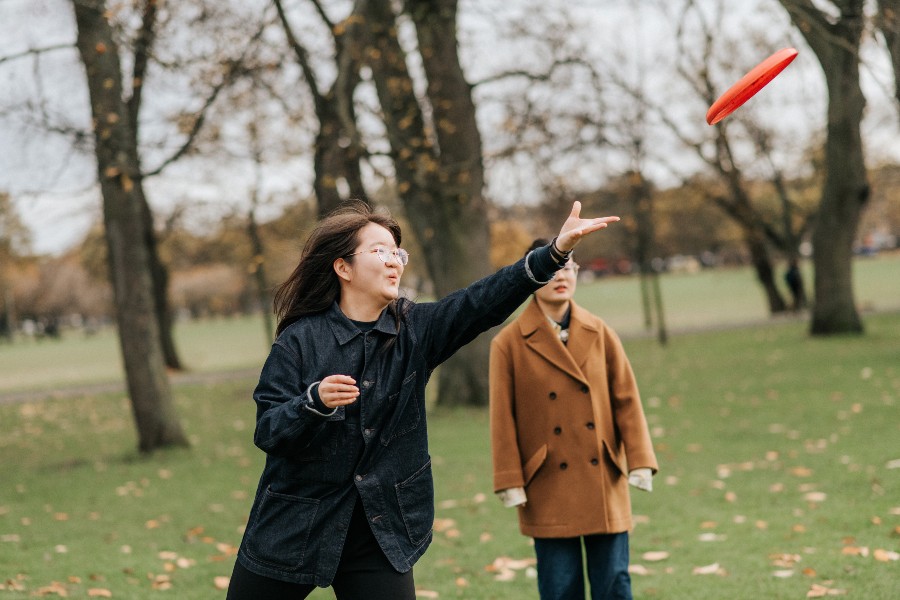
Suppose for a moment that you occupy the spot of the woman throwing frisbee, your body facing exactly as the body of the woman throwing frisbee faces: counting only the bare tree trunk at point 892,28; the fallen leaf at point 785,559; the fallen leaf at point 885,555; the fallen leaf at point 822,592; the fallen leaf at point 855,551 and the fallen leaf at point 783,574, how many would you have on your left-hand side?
6

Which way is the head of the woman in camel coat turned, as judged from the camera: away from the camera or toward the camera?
toward the camera

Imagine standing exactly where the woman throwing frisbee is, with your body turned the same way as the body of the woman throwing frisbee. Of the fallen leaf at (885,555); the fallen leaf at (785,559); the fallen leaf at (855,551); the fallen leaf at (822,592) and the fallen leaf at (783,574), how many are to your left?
5

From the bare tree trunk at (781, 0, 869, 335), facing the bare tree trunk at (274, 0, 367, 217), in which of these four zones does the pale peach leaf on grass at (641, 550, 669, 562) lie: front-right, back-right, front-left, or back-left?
front-left

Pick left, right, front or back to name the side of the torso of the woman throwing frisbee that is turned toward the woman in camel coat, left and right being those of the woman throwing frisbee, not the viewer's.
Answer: left

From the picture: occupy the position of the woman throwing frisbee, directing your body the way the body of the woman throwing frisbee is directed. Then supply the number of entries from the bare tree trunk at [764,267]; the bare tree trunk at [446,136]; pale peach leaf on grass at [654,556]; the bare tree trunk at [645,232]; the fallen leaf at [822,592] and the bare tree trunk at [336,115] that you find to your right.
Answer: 0

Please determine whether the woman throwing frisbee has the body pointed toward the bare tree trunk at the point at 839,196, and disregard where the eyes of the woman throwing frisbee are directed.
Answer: no

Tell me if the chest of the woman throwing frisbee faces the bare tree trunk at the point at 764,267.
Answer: no

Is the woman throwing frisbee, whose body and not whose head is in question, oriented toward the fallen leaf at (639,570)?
no

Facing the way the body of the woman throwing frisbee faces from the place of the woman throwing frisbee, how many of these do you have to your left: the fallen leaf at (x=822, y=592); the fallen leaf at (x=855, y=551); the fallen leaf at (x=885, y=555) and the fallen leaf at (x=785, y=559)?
4

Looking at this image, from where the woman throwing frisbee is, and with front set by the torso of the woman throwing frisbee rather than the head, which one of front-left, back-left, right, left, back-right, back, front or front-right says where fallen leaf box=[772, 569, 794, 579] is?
left

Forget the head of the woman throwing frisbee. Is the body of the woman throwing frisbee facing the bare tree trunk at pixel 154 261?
no

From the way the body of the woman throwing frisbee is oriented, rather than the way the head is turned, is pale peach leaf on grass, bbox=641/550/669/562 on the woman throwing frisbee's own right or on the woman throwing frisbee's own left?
on the woman throwing frisbee's own left
